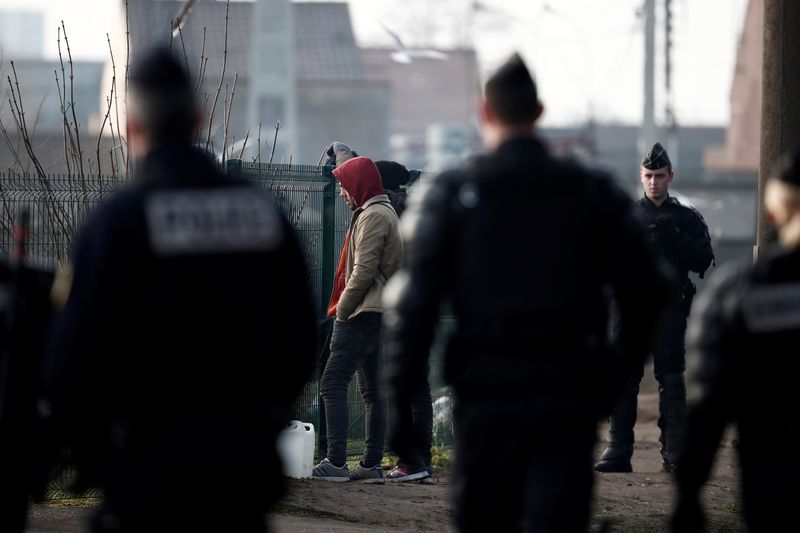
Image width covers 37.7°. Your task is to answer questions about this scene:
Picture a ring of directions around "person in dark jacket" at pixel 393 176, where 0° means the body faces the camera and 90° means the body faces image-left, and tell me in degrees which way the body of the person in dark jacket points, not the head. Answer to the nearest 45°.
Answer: approximately 90°

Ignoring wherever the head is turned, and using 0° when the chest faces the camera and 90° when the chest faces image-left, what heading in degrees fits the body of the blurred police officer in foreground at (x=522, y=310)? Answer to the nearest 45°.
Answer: approximately 180°

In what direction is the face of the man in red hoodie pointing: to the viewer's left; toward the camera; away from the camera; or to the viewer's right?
to the viewer's left

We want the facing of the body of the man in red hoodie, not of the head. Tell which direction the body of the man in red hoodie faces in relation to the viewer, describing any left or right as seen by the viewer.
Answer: facing to the left of the viewer

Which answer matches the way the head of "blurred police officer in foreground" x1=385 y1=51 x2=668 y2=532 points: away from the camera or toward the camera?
away from the camera

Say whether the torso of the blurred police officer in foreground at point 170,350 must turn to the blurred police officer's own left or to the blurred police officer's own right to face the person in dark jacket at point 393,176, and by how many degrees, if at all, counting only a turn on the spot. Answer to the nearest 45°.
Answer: approximately 45° to the blurred police officer's own right

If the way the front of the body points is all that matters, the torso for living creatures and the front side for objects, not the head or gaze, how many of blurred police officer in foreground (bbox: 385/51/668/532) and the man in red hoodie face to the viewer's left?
1

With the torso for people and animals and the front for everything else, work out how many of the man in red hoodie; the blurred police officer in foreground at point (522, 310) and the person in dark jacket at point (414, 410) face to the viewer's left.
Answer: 2

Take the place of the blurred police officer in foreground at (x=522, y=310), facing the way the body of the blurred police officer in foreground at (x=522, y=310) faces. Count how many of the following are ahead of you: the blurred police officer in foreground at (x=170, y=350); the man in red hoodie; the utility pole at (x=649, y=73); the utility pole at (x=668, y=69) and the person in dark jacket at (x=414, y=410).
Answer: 4

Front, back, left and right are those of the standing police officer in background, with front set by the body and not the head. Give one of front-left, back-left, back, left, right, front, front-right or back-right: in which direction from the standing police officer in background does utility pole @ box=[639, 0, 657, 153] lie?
back-right

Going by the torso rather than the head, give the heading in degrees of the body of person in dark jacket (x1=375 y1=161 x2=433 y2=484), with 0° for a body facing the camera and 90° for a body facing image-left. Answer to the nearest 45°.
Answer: approximately 90°
